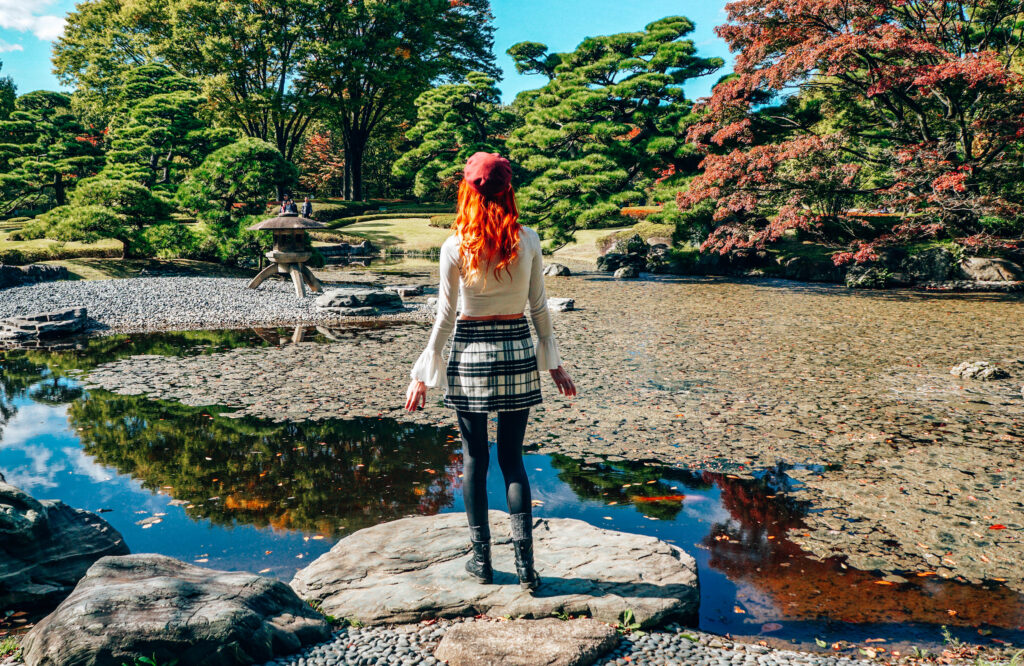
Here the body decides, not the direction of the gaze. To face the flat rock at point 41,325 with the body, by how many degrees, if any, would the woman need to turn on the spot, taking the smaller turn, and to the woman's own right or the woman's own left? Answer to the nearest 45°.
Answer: approximately 45° to the woman's own left

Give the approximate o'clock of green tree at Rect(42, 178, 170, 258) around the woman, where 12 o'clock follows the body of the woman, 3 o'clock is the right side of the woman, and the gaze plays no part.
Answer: The green tree is roughly at 11 o'clock from the woman.

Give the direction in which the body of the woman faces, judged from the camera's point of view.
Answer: away from the camera

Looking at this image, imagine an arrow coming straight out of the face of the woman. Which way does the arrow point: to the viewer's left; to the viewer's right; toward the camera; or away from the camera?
away from the camera

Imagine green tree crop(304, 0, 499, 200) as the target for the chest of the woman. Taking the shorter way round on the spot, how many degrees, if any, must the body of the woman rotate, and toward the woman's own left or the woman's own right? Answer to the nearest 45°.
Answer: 0° — they already face it

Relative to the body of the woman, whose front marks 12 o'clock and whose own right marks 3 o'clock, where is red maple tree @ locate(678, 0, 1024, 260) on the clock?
The red maple tree is roughly at 1 o'clock from the woman.
